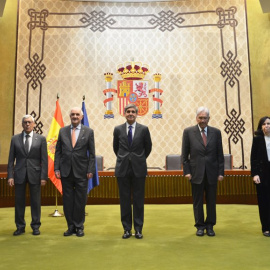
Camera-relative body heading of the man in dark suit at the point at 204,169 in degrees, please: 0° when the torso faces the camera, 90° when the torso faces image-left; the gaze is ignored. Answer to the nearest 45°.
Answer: approximately 0°

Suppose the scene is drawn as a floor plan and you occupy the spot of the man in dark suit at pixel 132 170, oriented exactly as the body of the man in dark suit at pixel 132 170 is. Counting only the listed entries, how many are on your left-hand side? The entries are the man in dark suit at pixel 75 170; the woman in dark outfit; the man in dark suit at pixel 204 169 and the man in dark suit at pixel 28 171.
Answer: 2

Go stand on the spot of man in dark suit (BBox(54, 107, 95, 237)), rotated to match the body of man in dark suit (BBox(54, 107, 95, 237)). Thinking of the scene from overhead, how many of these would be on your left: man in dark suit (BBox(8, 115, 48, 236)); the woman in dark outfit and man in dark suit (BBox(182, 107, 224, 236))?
2

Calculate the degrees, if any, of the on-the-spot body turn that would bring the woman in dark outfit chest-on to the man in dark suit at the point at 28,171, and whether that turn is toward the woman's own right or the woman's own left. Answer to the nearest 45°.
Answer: approximately 90° to the woman's own right

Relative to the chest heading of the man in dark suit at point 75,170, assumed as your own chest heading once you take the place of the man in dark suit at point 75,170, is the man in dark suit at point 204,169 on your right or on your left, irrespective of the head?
on your left

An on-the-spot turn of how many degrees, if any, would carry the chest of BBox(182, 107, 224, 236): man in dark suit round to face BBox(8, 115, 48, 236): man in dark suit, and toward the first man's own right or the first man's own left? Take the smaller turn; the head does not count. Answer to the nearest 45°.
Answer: approximately 90° to the first man's own right

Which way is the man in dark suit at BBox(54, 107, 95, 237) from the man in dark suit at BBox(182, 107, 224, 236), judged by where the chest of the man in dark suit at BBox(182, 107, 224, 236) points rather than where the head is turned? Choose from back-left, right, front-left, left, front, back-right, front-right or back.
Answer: right

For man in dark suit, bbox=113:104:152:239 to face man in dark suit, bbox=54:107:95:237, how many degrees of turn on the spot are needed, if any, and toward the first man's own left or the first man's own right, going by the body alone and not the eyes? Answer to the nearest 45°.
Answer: approximately 90° to the first man's own right
